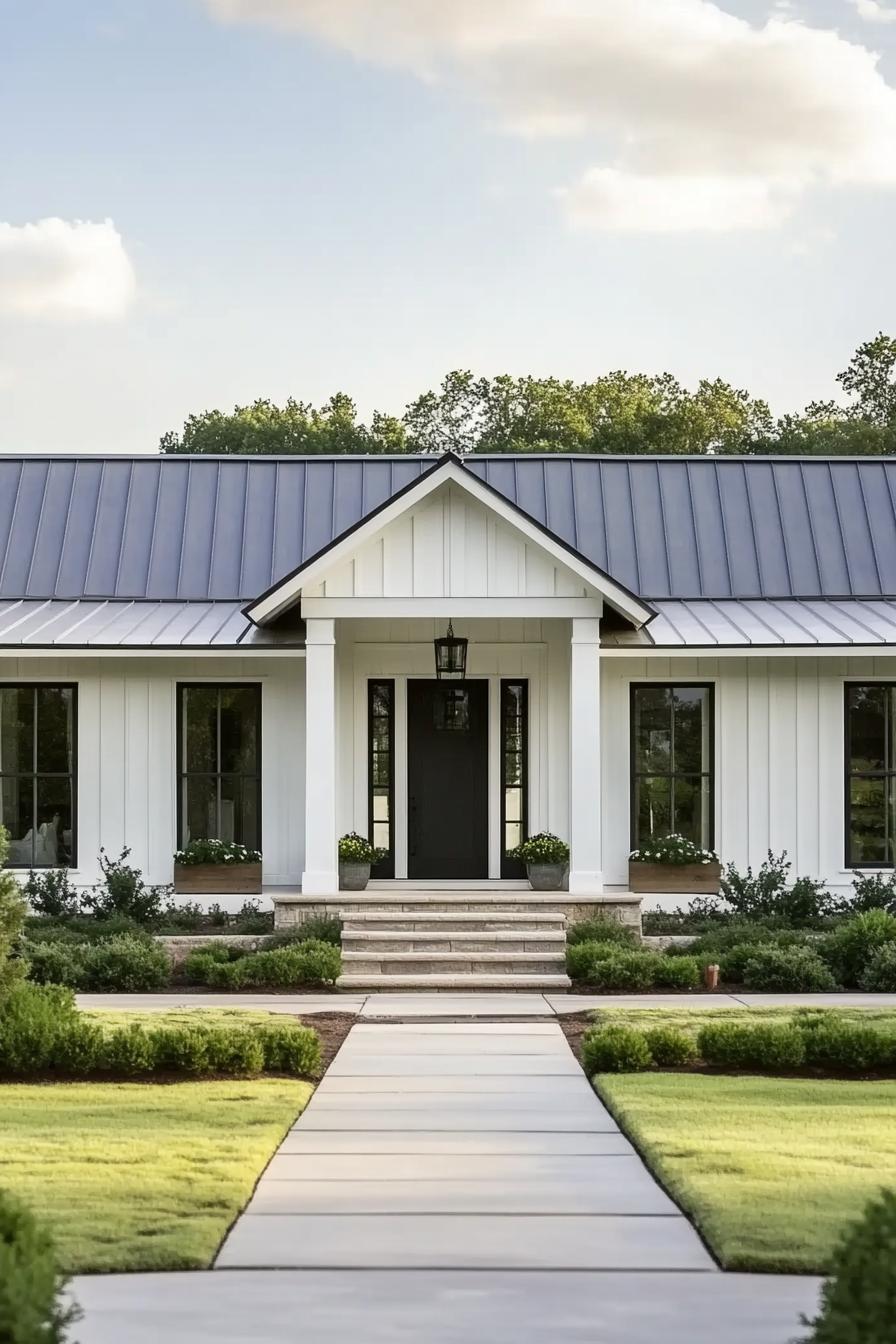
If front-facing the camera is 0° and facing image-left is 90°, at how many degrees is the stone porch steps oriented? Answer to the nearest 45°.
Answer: approximately 0°

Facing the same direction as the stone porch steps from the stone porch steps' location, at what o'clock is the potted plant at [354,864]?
The potted plant is roughly at 5 o'clock from the stone porch steps.

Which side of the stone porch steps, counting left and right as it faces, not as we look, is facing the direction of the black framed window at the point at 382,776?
back

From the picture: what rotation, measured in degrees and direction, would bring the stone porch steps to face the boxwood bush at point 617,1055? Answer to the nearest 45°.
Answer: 0° — it already faces it

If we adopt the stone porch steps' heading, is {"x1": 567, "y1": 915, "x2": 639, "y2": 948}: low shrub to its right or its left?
on its left

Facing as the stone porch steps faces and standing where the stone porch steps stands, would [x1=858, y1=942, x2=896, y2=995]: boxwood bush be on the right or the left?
on its left

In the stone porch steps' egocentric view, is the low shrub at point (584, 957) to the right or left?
on its left

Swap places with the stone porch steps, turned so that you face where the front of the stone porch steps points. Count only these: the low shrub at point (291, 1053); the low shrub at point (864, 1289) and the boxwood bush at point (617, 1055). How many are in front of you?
3

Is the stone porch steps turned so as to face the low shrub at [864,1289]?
yes

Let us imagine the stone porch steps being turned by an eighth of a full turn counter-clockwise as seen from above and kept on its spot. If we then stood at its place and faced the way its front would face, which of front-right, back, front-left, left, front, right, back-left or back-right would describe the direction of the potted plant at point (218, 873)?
back

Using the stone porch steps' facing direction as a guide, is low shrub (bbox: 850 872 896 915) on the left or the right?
on its left

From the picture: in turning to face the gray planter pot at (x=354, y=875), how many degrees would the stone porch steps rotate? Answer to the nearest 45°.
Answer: approximately 135° to its right
